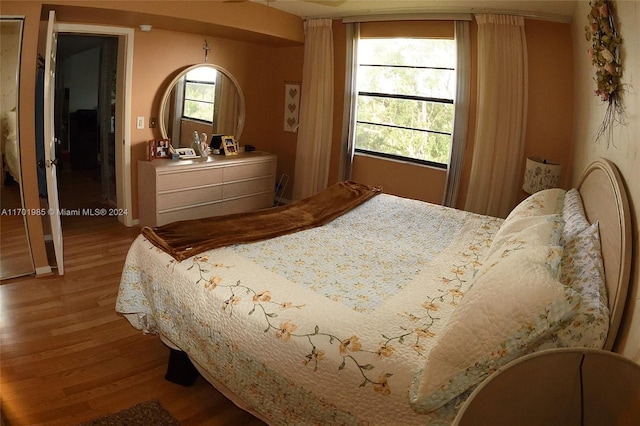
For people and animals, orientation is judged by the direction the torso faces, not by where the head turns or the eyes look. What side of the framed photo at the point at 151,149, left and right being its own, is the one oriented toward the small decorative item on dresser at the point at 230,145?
left

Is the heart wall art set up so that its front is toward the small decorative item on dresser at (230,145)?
no

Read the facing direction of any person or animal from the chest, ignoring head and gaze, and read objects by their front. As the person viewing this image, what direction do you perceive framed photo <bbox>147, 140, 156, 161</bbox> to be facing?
facing the viewer and to the right of the viewer

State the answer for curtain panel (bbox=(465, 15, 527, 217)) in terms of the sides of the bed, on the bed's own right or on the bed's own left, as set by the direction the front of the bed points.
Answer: on the bed's own right

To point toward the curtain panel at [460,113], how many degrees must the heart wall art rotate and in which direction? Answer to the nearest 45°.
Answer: approximately 45° to its left

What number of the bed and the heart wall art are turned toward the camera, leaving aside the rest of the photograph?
1

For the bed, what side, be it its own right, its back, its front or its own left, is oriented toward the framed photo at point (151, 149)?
front

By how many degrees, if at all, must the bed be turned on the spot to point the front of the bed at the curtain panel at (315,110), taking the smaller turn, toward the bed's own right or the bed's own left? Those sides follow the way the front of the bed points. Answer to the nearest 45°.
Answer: approximately 45° to the bed's own right

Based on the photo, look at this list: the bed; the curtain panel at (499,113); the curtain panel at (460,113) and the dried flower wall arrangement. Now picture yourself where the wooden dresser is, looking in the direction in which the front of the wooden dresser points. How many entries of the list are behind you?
0

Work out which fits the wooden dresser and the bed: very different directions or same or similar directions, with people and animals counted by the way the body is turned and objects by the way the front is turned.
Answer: very different directions

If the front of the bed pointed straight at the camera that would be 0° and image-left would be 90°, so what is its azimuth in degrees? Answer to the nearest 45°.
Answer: approximately 135°

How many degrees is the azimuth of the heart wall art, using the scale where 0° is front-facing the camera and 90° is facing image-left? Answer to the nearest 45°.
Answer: approximately 0°

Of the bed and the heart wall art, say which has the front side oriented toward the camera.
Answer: the heart wall art

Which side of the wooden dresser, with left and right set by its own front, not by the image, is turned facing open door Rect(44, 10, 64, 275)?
right
